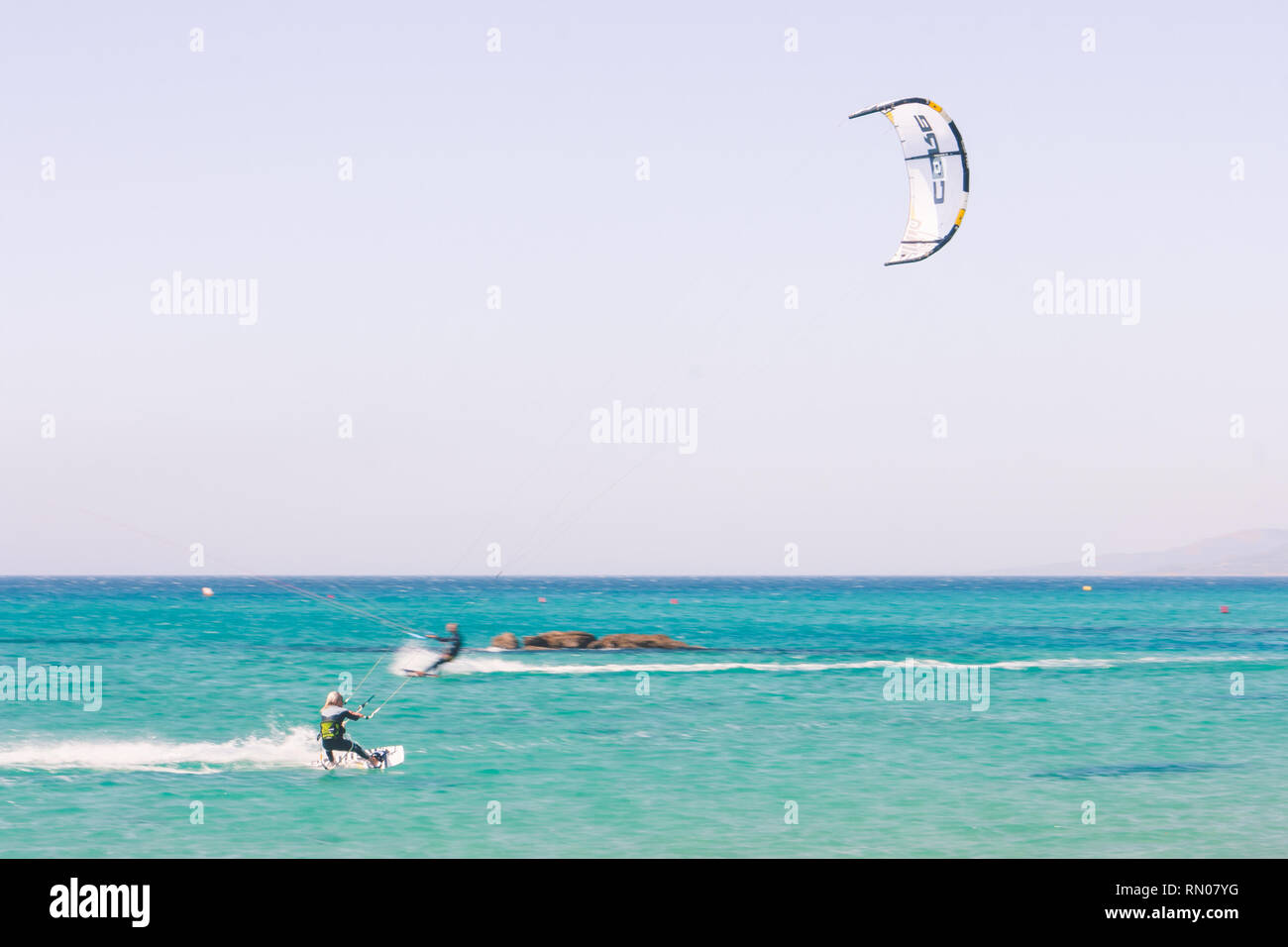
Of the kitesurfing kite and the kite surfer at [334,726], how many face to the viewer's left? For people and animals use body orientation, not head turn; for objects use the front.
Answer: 0

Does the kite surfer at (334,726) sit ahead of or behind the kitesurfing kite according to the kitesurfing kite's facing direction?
behind

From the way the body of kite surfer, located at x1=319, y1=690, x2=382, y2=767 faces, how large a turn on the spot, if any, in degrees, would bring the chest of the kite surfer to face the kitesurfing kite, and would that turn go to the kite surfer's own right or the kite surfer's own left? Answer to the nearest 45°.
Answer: approximately 45° to the kite surfer's own right

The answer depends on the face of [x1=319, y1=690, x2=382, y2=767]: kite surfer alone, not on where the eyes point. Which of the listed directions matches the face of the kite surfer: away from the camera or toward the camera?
away from the camera

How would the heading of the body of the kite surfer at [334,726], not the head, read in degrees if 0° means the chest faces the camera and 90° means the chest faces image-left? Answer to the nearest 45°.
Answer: approximately 225°
